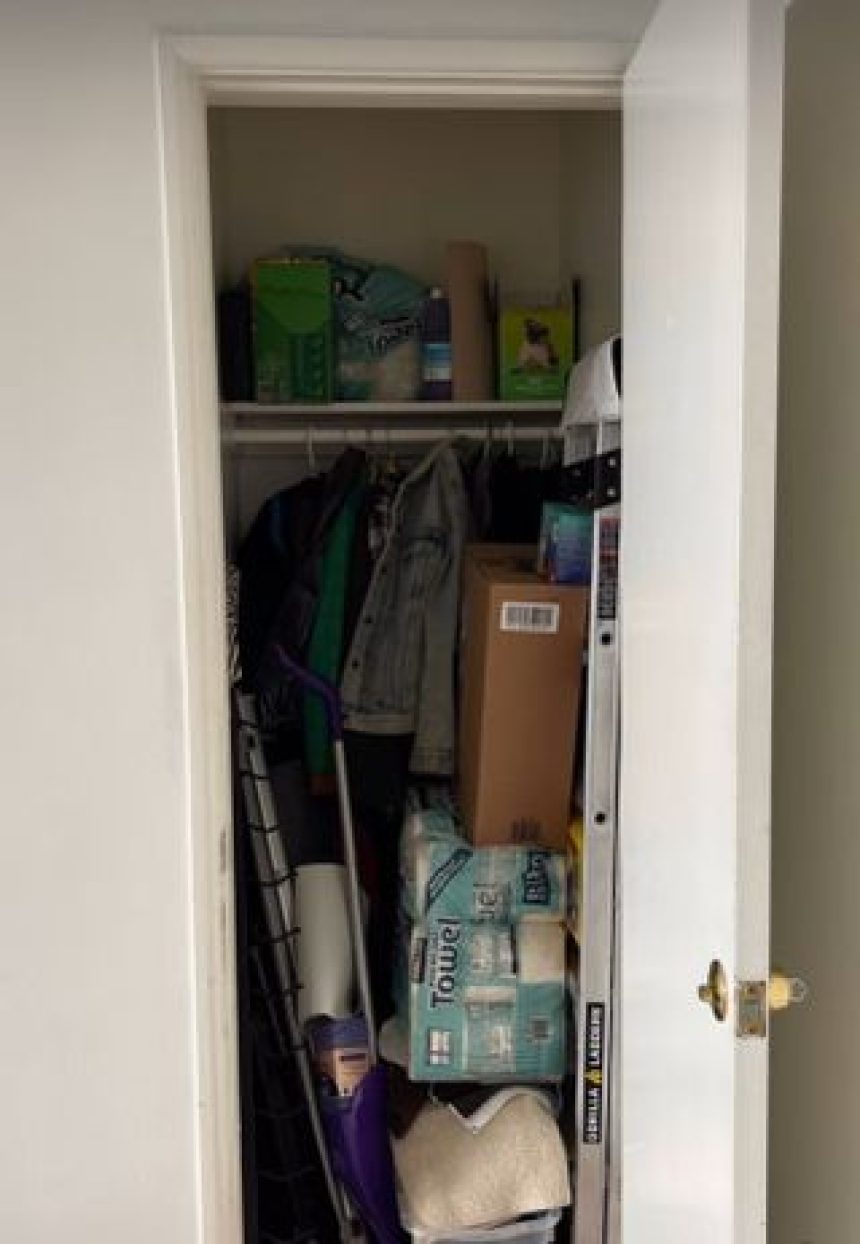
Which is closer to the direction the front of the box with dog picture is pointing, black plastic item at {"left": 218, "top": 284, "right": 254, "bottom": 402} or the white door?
the white door

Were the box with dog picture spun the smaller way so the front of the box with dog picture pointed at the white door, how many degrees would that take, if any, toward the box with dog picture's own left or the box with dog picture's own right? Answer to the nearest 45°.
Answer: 0° — it already faces it

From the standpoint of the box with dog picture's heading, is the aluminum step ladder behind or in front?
in front

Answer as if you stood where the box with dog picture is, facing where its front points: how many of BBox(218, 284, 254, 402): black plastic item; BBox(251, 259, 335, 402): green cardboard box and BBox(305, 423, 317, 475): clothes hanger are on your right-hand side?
3

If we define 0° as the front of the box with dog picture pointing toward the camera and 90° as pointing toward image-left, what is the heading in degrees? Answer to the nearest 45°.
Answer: approximately 0°

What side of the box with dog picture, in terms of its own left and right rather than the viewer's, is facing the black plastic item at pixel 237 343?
right

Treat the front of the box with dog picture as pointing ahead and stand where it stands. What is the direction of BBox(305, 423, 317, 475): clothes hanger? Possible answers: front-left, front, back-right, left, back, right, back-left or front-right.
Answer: right

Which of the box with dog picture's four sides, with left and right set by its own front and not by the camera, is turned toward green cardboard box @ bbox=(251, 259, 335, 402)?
right
